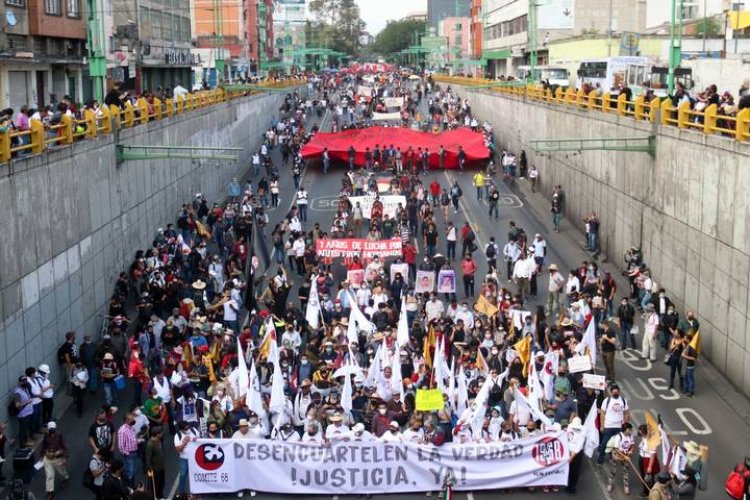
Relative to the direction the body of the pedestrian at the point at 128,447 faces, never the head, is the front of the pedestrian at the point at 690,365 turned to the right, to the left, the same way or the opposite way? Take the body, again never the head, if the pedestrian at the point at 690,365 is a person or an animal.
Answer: the opposite way

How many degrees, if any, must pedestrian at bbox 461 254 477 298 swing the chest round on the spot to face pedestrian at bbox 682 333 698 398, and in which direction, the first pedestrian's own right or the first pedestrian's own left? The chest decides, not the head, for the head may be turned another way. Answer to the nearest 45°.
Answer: approximately 45° to the first pedestrian's own left

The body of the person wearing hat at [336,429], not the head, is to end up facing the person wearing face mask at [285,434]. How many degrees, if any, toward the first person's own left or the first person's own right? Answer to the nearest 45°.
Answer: approximately 90° to the first person's own right

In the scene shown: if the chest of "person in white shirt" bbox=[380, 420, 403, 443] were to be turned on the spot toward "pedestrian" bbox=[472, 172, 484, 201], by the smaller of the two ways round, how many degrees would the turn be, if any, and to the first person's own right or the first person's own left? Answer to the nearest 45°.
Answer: approximately 180°

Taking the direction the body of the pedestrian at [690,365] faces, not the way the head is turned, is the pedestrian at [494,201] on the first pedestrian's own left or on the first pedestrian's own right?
on the first pedestrian's own right

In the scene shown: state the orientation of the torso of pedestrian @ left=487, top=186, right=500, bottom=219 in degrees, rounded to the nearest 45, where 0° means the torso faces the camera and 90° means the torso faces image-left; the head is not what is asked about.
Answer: approximately 0°

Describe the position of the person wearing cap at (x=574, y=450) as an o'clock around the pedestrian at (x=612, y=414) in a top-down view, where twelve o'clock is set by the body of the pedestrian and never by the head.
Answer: The person wearing cap is roughly at 1 o'clock from the pedestrian.

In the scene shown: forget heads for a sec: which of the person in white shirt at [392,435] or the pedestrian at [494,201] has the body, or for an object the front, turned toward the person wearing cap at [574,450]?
the pedestrian

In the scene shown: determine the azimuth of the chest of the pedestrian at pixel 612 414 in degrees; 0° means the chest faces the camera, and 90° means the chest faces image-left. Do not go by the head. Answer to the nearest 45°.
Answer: approximately 0°

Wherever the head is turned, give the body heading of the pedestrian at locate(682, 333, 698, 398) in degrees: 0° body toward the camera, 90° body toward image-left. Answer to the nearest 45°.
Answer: approximately 90°

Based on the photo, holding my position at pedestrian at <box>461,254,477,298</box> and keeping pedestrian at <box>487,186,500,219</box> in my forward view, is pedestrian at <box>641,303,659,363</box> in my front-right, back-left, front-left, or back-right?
back-right

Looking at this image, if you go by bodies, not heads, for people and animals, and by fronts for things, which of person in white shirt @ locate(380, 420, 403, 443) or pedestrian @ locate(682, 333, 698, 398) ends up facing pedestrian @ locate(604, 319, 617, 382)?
pedestrian @ locate(682, 333, 698, 398)
